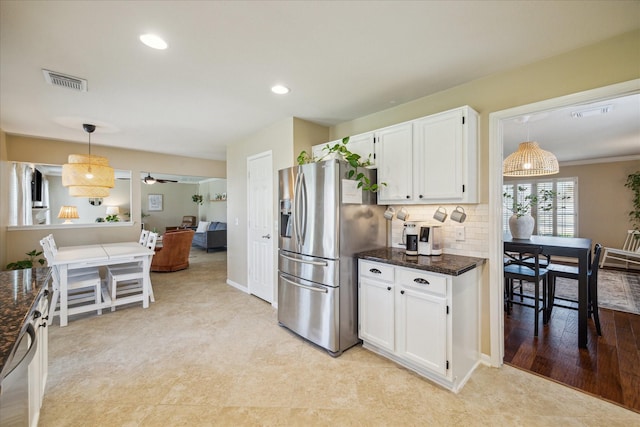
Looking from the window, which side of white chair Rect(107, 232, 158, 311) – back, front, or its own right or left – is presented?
back

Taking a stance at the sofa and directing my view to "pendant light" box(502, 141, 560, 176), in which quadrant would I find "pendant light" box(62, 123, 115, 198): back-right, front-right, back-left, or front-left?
front-right

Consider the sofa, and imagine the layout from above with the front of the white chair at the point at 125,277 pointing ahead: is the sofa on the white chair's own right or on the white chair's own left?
on the white chair's own right

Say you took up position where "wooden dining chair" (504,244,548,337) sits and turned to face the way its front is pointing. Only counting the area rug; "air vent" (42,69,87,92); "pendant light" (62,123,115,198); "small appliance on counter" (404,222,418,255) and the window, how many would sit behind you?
3

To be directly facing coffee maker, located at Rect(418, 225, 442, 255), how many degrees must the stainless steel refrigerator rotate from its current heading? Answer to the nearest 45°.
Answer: approximately 135° to its left

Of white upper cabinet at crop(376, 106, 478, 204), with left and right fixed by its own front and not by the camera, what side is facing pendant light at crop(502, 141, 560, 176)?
back

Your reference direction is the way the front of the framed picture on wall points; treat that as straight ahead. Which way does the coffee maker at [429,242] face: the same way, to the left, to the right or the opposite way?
to the right

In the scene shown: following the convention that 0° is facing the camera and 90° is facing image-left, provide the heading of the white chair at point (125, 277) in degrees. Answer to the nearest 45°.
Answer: approximately 90°

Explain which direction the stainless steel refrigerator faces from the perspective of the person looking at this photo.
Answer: facing the viewer and to the left of the viewer

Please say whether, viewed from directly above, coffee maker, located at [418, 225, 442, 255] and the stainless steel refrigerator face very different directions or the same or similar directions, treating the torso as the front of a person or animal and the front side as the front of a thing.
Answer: same or similar directions

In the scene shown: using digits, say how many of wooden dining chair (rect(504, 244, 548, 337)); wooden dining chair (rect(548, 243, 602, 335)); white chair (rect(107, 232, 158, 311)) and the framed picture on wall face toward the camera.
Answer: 1

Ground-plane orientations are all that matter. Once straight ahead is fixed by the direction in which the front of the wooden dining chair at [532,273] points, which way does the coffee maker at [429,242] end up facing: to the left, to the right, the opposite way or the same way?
the opposite way

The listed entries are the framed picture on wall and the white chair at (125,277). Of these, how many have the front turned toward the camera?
1

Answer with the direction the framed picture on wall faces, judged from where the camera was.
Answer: facing the viewer
